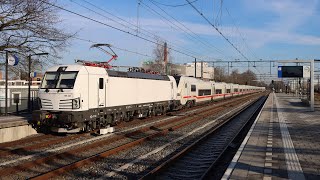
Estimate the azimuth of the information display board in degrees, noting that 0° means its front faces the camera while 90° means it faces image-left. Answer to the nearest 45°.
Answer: approximately 0°

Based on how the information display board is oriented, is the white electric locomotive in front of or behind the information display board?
in front

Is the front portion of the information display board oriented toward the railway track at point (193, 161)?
yes

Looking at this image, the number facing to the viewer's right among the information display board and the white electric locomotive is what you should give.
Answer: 0

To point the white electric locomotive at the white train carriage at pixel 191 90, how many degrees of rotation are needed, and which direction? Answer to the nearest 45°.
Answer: approximately 180°

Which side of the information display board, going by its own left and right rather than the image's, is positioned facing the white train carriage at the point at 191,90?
right

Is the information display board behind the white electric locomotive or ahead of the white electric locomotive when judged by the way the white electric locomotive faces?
behind

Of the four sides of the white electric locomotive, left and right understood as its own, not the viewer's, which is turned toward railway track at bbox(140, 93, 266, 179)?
left

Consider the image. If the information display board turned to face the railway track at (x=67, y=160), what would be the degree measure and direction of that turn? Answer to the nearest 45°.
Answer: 0° — it already faces it
